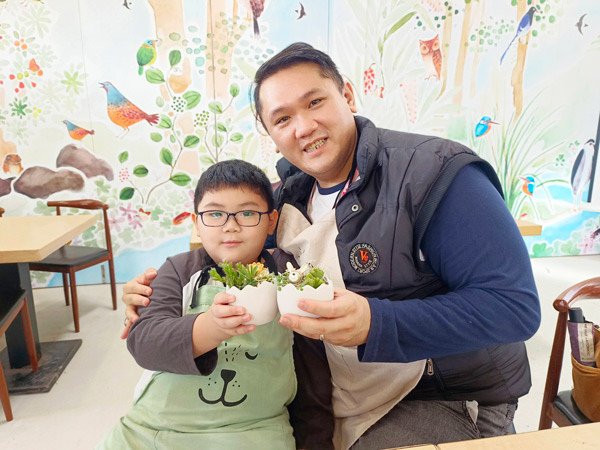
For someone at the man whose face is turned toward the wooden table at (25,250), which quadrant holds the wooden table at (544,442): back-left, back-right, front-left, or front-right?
back-left

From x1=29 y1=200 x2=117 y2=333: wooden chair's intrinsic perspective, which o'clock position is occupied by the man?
The man is roughly at 10 o'clock from the wooden chair.

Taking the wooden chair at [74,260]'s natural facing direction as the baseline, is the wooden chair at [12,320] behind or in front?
in front

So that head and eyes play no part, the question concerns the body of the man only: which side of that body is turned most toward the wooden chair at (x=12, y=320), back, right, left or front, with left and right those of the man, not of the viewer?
right

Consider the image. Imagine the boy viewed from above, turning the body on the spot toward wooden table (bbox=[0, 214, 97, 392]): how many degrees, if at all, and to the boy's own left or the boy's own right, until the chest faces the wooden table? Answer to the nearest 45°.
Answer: approximately 135° to the boy's own right

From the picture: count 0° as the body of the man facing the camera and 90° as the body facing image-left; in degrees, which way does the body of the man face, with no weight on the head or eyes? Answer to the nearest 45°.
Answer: approximately 45°

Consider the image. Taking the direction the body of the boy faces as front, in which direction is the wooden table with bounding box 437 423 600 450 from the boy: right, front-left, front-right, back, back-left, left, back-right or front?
front-left

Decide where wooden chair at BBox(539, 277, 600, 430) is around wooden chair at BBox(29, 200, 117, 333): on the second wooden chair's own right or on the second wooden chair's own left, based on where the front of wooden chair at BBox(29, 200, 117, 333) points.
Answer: on the second wooden chair's own left

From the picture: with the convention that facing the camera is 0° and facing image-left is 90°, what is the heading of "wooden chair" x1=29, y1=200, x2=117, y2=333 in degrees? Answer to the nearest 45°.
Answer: approximately 45°
